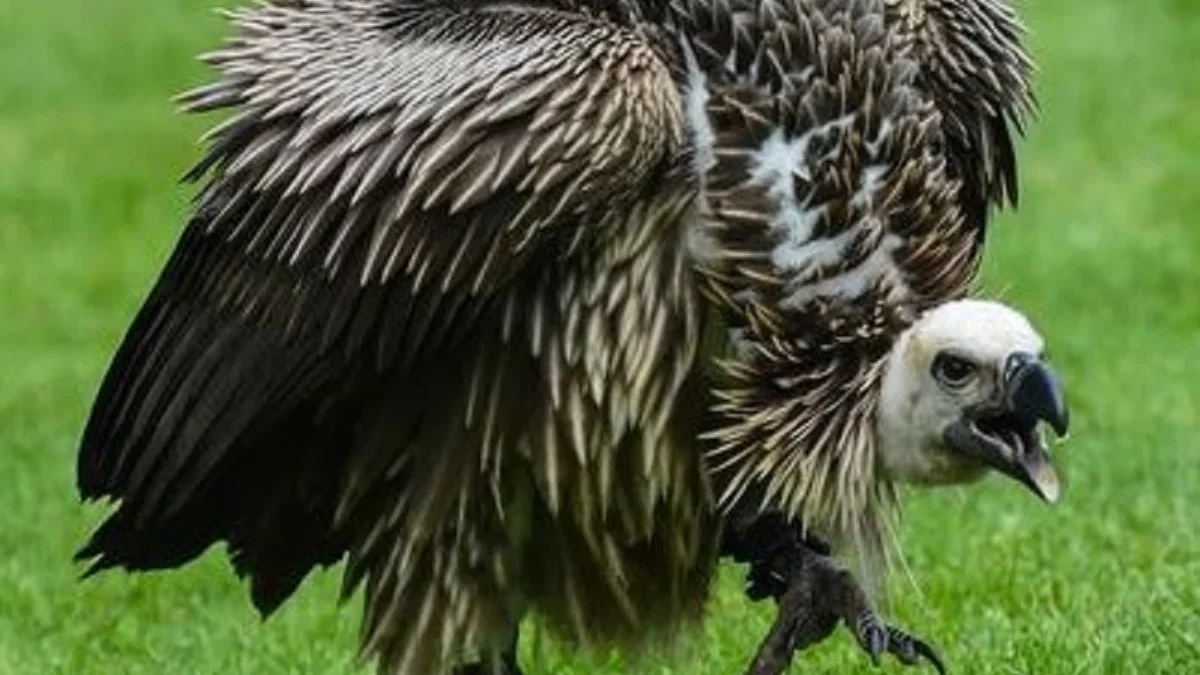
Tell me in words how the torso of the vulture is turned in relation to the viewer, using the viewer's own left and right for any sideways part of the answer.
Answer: facing the viewer and to the right of the viewer
